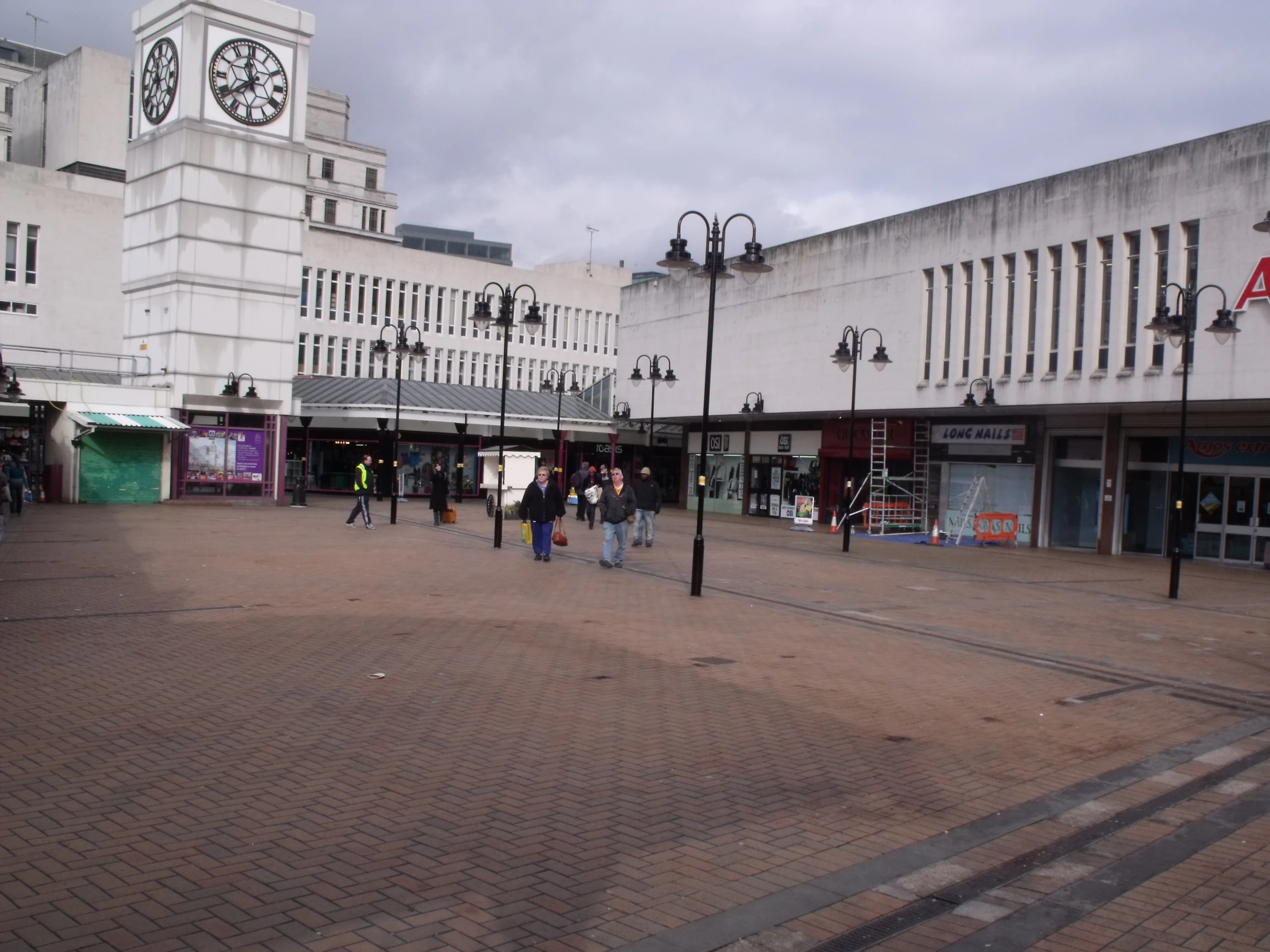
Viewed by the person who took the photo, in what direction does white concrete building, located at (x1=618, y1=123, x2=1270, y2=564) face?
facing the viewer and to the left of the viewer

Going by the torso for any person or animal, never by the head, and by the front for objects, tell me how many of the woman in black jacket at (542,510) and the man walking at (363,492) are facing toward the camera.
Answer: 1

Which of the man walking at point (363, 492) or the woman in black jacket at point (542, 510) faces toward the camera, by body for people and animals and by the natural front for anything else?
the woman in black jacket

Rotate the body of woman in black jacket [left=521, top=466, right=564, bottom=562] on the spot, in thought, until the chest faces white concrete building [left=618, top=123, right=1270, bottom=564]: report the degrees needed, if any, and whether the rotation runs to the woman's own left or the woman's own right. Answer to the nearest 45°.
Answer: approximately 135° to the woman's own left

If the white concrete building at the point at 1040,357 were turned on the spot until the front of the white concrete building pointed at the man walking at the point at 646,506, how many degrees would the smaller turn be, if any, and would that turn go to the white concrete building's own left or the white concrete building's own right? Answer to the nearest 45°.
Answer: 0° — it already faces them

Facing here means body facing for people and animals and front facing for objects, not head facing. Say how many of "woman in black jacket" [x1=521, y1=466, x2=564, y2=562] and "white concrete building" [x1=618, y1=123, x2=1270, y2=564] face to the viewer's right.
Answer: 0

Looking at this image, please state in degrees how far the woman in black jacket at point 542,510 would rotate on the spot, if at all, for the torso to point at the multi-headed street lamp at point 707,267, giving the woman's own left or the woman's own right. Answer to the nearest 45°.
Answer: approximately 45° to the woman's own left

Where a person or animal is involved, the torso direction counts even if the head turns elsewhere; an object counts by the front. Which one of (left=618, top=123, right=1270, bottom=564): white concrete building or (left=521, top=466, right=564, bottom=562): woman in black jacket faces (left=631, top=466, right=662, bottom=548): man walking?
the white concrete building

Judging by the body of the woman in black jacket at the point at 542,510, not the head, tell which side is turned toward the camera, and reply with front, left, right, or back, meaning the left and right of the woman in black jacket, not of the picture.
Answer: front

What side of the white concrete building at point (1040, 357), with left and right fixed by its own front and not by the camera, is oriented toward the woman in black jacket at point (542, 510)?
front
